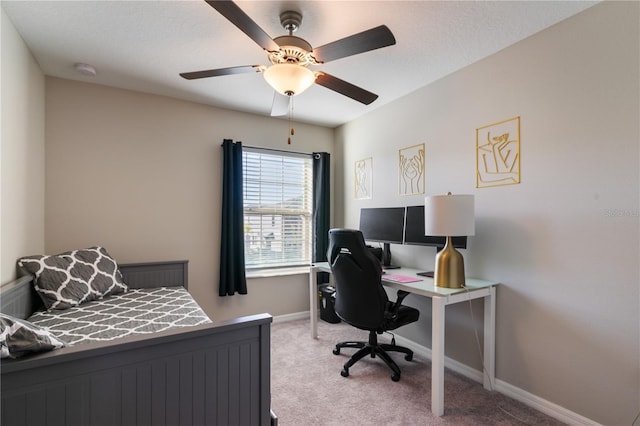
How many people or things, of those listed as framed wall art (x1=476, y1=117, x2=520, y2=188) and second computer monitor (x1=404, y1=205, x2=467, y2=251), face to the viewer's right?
0

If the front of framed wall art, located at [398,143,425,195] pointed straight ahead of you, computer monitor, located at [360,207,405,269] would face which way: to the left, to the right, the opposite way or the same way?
the same way

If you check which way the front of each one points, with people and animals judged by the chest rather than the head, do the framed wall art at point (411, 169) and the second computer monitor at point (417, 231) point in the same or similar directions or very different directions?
same or similar directions

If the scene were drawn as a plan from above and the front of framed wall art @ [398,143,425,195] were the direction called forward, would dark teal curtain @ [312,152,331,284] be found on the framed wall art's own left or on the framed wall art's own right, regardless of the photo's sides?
on the framed wall art's own right

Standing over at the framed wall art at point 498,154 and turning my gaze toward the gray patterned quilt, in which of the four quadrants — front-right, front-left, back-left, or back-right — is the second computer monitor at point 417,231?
front-right

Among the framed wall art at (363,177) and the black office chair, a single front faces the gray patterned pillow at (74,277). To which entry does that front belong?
the framed wall art

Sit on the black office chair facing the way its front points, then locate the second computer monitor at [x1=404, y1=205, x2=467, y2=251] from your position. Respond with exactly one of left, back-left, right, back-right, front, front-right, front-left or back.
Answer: front

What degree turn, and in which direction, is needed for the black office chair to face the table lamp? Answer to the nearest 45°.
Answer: approximately 45° to its right

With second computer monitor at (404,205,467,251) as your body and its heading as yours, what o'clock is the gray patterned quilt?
The gray patterned quilt is roughly at 12 o'clock from the second computer monitor.

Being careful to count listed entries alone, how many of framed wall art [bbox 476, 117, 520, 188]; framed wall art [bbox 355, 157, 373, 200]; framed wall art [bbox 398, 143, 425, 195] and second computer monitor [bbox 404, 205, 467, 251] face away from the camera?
0

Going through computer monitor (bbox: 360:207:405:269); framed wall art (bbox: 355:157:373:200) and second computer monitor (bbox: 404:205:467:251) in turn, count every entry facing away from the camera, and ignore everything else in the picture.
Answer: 0

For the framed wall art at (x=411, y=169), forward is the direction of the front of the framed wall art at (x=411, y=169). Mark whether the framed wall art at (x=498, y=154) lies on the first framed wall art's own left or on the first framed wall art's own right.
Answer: on the first framed wall art's own left

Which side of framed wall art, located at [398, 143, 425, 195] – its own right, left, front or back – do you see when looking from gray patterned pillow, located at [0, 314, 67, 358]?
front

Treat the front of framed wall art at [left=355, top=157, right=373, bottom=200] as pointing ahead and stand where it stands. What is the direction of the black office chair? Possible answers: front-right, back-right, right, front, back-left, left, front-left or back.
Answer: front-left

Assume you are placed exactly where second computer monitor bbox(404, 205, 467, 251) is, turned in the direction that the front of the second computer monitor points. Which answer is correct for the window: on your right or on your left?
on your right

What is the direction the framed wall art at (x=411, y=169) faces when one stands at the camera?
facing the viewer and to the left of the viewer

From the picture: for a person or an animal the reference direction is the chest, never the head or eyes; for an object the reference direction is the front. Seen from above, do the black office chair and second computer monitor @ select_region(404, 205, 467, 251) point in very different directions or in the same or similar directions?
very different directions

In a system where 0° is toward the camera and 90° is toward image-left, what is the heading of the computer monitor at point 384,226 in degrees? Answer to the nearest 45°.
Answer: approximately 45°

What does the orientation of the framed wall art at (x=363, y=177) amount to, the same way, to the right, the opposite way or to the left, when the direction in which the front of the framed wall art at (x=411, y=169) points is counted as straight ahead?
the same way

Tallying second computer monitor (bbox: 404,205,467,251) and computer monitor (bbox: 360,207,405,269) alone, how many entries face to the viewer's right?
0
